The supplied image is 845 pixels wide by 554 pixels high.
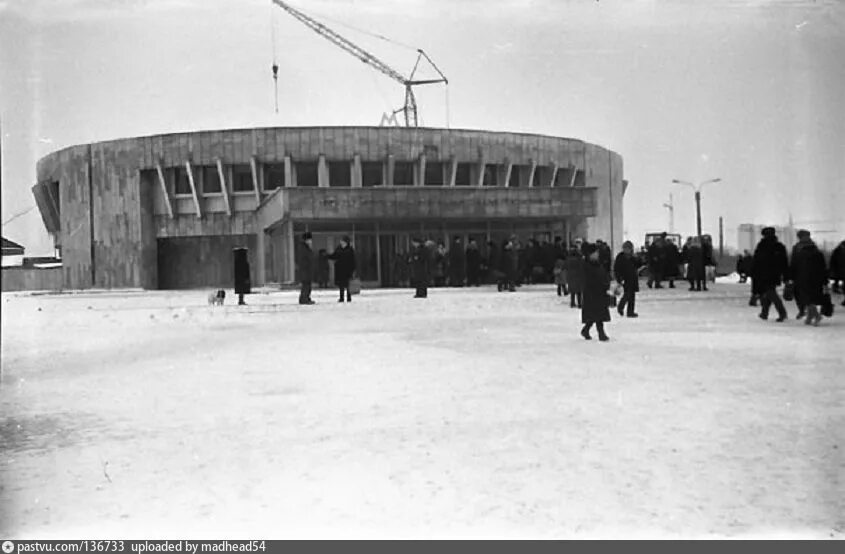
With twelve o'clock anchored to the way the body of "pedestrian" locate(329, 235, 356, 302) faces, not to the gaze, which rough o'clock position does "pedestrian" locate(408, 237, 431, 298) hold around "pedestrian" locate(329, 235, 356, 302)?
"pedestrian" locate(408, 237, 431, 298) is roughly at 8 o'clock from "pedestrian" locate(329, 235, 356, 302).

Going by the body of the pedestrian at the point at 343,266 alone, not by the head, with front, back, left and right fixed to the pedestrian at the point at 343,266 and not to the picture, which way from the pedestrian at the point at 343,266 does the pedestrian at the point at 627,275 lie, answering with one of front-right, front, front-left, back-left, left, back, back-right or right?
front-left

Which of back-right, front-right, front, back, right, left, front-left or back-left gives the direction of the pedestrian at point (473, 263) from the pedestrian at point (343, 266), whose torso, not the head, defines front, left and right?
back-left

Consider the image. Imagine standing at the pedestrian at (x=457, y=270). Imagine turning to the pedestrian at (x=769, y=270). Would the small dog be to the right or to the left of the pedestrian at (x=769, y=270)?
right

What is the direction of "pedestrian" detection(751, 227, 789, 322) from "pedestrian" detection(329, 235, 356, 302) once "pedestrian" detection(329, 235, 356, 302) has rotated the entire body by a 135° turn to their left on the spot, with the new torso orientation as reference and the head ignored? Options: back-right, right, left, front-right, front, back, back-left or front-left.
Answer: right

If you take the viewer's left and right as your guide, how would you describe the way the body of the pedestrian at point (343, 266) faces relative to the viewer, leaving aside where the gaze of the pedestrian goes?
facing the viewer

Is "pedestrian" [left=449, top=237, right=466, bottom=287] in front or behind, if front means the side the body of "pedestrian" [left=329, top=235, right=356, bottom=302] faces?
behind
